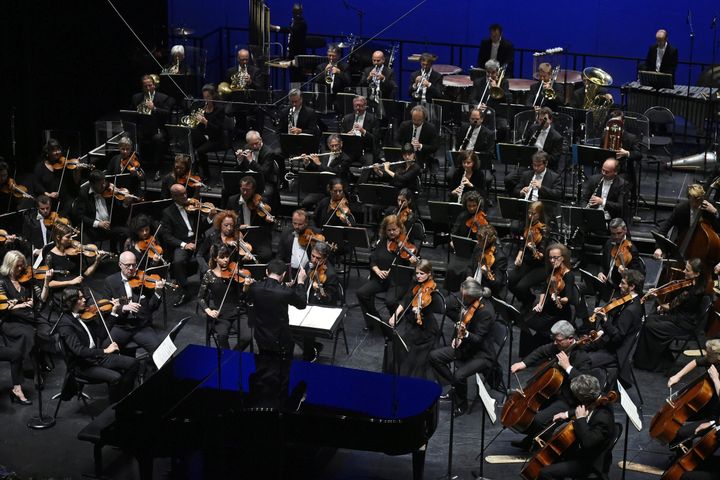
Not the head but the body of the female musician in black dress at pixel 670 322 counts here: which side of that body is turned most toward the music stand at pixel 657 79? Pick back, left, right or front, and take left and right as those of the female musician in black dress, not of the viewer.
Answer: right

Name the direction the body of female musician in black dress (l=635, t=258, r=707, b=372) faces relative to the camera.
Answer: to the viewer's left

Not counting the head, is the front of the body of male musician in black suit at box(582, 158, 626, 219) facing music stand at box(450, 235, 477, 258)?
yes

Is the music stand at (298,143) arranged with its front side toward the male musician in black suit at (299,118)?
yes

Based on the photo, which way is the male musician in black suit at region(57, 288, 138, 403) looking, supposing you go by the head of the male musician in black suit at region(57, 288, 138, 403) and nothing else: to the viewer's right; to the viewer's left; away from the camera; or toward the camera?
to the viewer's right

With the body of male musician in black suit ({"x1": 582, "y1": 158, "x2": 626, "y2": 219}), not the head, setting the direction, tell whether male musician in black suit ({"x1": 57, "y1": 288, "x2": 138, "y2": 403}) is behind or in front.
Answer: in front

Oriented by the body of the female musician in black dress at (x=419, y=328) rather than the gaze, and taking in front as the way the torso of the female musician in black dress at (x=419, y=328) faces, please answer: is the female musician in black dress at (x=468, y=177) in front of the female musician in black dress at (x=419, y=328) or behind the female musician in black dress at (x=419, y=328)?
behind

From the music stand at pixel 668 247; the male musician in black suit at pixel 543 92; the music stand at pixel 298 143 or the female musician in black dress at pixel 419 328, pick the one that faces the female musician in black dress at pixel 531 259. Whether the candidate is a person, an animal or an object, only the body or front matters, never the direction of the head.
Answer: the male musician in black suit

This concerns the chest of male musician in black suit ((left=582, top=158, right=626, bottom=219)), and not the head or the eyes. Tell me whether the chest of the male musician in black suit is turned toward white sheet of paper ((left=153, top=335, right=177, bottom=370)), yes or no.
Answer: yes

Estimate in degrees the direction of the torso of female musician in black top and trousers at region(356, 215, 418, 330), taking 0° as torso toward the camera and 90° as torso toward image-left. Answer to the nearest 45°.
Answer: approximately 0°

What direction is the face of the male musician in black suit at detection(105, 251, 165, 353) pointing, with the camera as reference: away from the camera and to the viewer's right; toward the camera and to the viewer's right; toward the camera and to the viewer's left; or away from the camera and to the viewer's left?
toward the camera and to the viewer's right

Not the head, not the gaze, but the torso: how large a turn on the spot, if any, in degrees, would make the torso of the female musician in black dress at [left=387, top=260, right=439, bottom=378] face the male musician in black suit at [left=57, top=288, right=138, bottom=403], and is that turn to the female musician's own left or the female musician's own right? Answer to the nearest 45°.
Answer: approximately 45° to the female musician's own right

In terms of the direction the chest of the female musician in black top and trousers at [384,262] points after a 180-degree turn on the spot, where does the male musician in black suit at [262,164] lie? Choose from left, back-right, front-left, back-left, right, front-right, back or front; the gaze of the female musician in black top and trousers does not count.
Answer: front-left

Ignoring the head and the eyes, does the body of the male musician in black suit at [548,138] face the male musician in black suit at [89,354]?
yes

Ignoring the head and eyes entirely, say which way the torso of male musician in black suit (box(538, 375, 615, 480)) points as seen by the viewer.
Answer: to the viewer's left

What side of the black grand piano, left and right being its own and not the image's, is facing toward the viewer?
left
